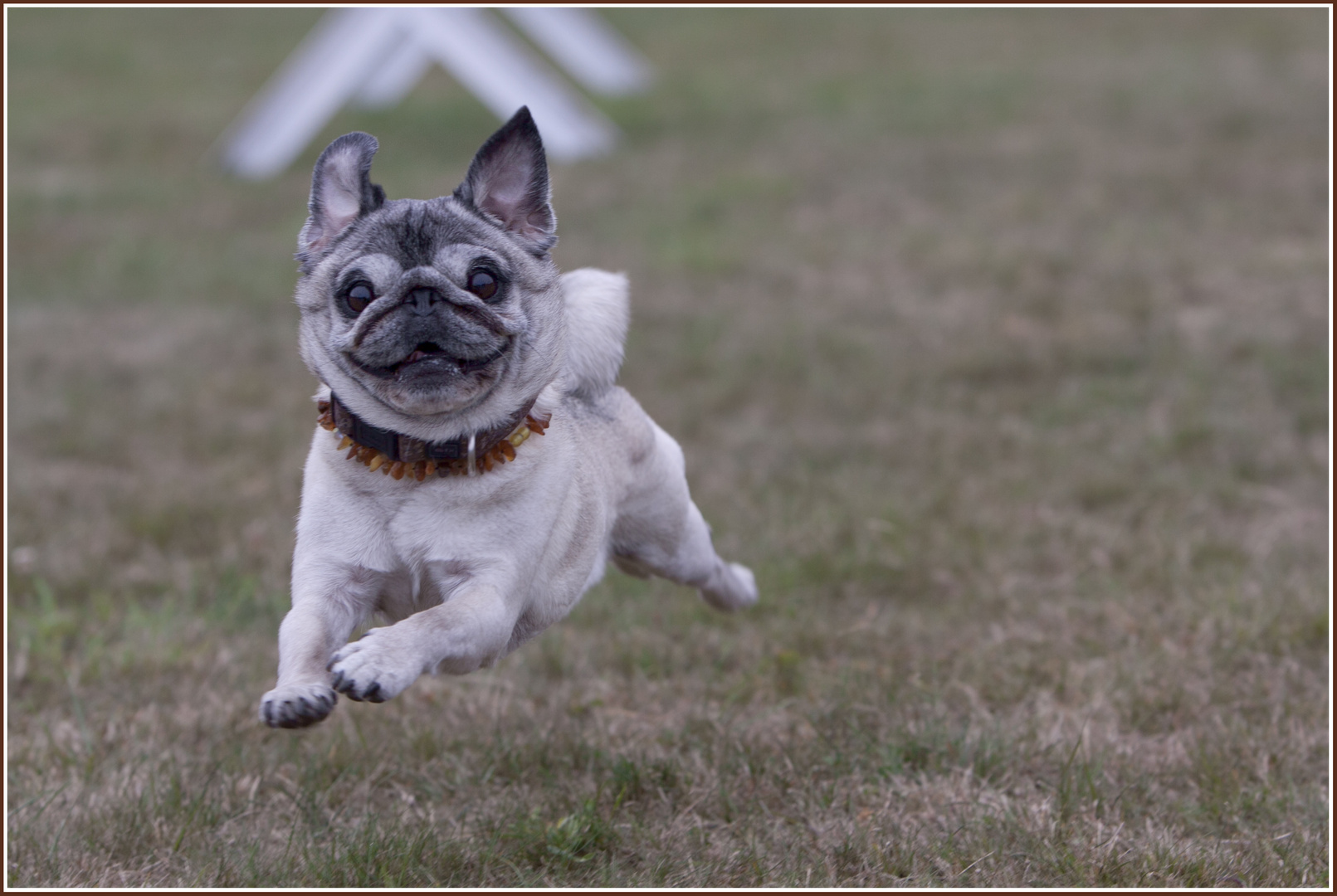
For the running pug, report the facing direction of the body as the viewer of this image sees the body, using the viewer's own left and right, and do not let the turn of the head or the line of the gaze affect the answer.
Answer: facing the viewer and to the left of the viewer

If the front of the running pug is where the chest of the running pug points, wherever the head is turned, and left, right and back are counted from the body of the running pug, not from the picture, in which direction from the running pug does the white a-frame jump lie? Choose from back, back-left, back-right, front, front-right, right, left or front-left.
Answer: back-right
